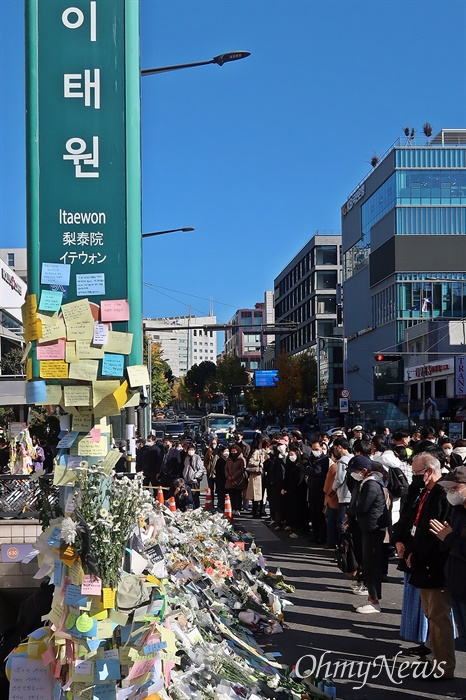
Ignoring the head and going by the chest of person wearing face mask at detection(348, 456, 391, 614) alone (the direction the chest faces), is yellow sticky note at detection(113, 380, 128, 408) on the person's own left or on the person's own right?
on the person's own left

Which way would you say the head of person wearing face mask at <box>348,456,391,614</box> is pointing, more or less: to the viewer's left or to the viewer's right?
to the viewer's left

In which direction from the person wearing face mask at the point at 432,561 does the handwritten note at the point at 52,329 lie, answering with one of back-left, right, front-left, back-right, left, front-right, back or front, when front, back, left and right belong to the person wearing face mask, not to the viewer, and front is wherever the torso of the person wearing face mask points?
front-left

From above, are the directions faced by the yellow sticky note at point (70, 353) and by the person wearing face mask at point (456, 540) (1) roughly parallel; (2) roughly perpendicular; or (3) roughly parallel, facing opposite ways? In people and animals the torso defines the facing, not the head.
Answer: roughly perpendicular

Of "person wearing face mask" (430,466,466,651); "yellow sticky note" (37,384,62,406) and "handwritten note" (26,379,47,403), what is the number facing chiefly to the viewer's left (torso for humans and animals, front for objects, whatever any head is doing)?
1

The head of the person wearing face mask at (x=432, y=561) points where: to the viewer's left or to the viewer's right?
to the viewer's left

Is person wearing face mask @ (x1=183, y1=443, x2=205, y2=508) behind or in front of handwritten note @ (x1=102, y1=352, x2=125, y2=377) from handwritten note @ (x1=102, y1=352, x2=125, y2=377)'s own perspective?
behind
